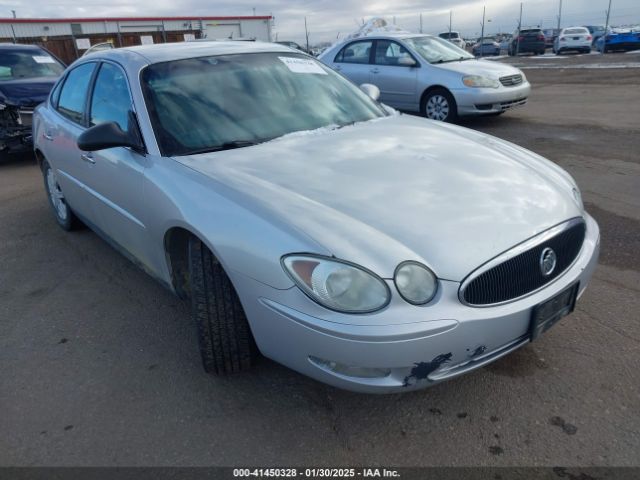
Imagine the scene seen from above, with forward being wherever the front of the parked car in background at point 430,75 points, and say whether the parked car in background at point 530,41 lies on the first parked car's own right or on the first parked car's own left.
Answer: on the first parked car's own left

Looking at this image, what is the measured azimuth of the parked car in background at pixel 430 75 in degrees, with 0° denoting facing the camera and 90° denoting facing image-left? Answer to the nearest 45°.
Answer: approximately 315°

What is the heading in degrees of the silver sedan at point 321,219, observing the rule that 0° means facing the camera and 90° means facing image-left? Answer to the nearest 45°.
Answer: approximately 315°

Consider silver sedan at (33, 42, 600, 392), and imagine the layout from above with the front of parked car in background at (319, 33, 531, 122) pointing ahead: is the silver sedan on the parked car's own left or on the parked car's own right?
on the parked car's own right

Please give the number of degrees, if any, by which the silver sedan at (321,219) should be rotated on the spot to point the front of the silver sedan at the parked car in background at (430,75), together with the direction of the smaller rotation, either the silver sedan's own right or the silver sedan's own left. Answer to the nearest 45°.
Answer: approximately 135° to the silver sedan's own left

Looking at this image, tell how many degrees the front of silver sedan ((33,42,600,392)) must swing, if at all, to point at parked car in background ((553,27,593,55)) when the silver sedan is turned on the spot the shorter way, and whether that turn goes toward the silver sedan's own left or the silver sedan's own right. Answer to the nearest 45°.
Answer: approximately 90° to the silver sedan's own left
